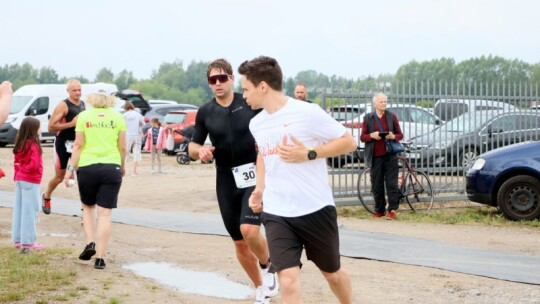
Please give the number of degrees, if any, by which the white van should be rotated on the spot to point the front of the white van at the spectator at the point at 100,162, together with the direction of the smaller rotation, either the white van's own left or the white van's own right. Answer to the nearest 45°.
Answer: approximately 45° to the white van's own left

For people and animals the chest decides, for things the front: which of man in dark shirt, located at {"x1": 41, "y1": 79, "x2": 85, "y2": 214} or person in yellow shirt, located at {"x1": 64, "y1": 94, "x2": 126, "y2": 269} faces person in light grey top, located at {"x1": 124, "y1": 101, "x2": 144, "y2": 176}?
person in yellow shirt, located at {"x1": 64, "y1": 94, "x2": 126, "y2": 269}

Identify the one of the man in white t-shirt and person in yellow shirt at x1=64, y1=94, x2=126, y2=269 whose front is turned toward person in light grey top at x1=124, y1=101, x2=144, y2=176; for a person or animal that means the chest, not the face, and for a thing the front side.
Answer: person in yellow shirt at x1=64, y1=94, x2=126, y2=269

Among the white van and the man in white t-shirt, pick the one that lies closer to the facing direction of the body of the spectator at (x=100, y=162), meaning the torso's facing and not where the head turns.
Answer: the white van

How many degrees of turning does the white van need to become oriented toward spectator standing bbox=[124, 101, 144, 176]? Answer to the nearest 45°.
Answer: approximately 45° to its left

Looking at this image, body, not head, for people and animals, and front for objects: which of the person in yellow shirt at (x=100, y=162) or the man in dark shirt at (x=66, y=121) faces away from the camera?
the person in yellow shirt

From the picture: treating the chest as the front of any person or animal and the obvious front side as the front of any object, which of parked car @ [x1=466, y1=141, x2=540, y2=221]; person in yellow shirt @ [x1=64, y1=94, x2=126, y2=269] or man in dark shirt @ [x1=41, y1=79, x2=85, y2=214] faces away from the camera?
the person in yellow shirt

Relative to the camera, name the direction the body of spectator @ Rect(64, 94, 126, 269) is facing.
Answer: away from the camera

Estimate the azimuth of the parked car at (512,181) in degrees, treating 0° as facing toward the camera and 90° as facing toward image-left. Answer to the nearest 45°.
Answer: approximately 90°

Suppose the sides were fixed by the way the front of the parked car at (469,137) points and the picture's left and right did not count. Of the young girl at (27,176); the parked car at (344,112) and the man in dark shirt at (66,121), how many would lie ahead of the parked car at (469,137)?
3

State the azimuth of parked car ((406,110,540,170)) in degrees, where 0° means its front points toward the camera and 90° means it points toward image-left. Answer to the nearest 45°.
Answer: approximately 45°

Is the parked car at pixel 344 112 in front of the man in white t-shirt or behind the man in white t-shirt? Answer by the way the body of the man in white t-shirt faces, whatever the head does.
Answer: behind

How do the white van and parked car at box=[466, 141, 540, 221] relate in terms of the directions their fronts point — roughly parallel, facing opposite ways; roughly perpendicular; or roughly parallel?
roughly perpendicular

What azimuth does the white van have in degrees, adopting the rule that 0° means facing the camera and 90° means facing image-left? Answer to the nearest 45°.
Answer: approximately 45°
